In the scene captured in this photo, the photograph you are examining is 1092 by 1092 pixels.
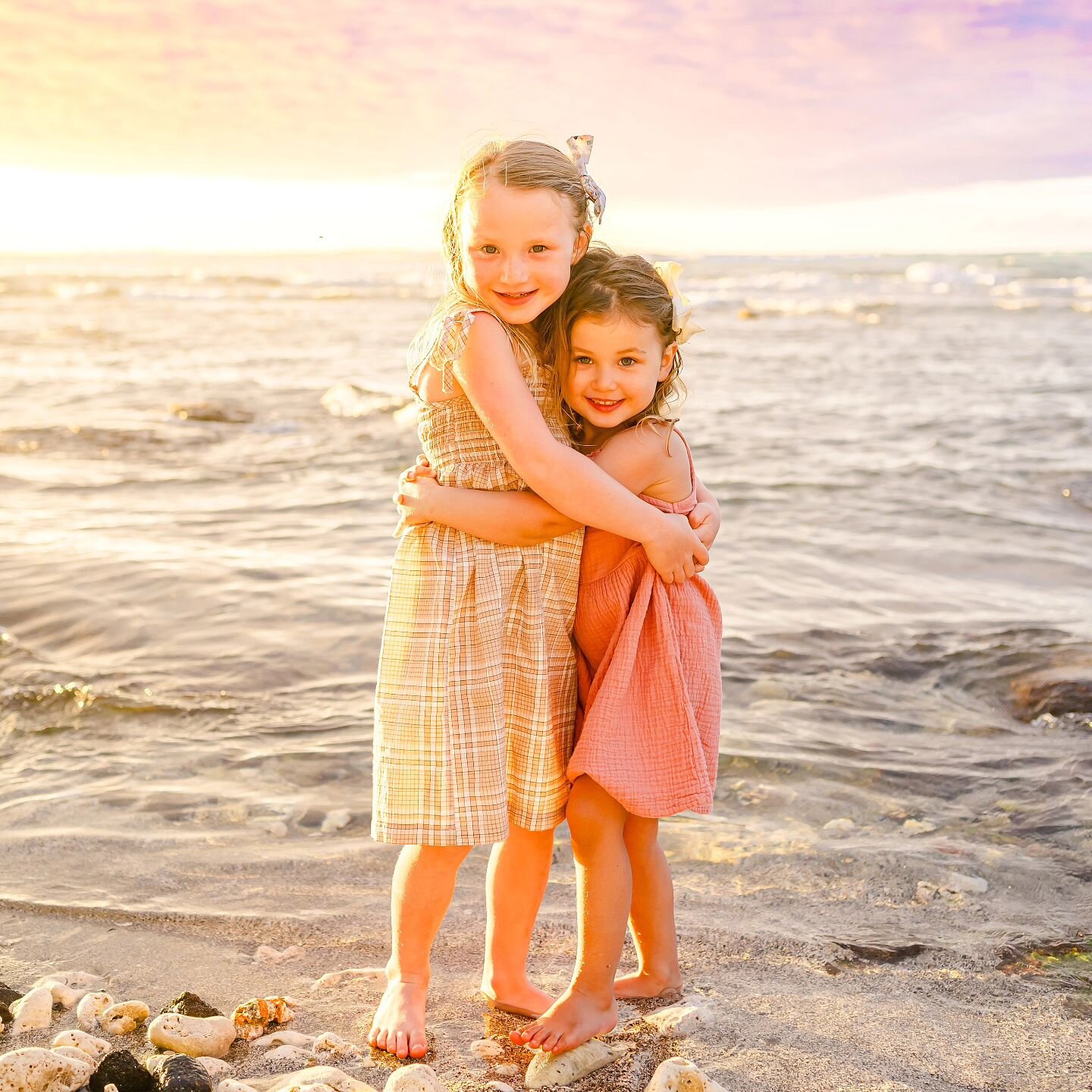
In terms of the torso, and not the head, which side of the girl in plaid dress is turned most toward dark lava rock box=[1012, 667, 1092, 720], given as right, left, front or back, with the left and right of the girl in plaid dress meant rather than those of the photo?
left

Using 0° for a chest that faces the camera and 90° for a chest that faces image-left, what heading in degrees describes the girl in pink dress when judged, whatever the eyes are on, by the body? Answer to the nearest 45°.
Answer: approximately 45°

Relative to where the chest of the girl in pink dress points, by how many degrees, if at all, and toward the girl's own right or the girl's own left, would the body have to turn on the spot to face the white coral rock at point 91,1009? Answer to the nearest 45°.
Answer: approximately 45° to the girl's own right

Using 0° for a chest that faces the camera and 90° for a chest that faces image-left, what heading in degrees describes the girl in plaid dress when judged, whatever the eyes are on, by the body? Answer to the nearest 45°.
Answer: approximately 315°

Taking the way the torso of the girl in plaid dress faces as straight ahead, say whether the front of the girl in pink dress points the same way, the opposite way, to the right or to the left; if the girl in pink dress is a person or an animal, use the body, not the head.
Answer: to the right

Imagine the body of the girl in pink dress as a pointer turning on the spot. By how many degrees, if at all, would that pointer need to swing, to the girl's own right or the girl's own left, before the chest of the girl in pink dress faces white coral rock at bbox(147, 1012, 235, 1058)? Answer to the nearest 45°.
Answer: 0° — they already face it
